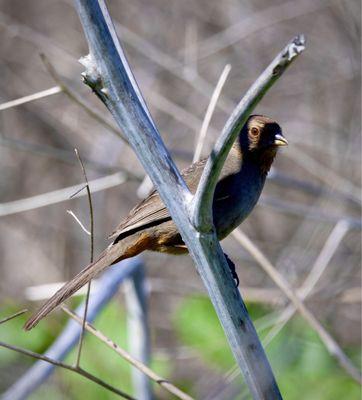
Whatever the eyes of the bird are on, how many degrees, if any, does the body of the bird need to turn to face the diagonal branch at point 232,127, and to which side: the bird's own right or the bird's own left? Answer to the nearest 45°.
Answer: approximately 90° to the bird's own right

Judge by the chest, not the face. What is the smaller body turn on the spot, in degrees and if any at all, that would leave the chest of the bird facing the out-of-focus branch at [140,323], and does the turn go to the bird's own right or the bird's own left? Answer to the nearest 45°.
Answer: approximately 135° to the bird's own left

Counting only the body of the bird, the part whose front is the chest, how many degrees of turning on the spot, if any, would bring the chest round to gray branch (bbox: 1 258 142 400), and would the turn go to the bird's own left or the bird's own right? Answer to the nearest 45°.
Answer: approximately 180°

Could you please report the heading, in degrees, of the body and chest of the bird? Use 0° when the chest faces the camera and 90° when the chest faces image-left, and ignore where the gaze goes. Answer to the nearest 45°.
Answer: approximately 270°

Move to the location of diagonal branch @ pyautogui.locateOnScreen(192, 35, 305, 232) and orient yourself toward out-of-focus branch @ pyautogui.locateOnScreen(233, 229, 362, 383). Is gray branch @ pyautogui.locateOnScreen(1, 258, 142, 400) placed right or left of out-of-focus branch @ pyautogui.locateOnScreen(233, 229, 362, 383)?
left
